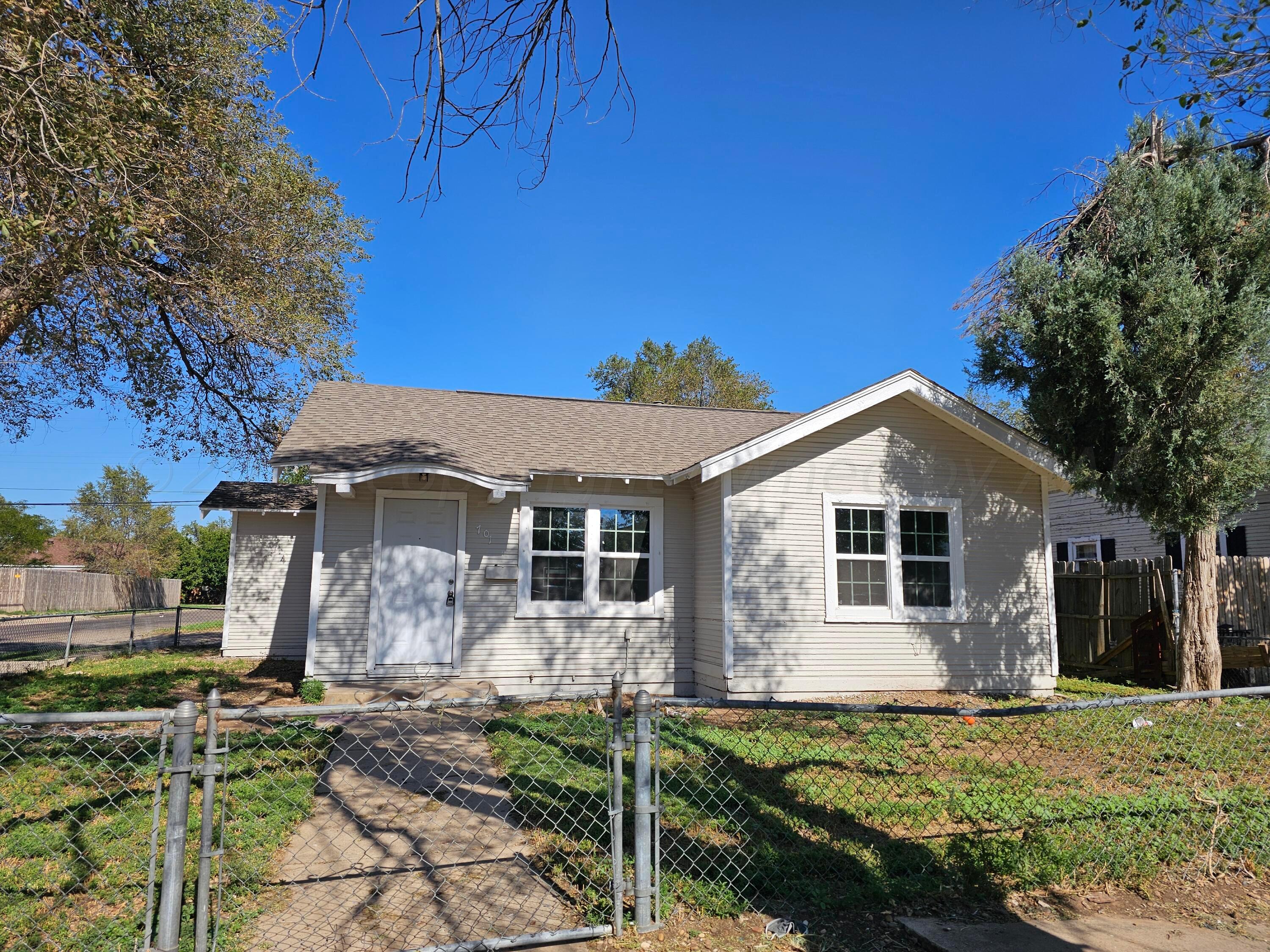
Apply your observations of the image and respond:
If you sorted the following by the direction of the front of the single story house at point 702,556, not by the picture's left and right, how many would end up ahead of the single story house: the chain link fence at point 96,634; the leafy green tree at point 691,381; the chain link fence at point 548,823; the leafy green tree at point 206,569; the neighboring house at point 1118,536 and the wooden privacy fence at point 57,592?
1

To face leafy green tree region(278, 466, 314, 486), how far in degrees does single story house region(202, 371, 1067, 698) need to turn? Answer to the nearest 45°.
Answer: approximately 135° to its right

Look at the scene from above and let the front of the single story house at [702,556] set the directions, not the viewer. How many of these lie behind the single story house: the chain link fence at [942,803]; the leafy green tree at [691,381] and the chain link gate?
1

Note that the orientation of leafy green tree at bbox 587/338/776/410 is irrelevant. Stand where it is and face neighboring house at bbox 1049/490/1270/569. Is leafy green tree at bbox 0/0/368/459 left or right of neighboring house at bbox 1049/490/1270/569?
right

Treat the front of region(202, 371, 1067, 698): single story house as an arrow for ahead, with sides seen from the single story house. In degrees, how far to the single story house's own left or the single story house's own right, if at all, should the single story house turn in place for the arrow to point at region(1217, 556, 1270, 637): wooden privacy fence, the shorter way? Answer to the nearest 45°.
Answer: approximately 90° to the single story house's own left

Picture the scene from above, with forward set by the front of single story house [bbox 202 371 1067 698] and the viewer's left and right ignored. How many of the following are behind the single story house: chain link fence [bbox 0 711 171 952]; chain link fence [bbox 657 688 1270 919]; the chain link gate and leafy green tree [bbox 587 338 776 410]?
1

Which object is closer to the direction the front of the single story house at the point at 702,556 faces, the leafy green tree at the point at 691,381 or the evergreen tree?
the evergreen tree

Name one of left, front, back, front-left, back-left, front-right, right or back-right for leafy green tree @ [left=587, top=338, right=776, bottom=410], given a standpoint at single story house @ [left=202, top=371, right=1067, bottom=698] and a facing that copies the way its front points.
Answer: back

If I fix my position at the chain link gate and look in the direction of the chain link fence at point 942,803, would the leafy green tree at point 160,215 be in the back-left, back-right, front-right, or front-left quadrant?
back-left

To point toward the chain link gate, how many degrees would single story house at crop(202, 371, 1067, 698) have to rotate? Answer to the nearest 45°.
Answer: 0° — it already faces it

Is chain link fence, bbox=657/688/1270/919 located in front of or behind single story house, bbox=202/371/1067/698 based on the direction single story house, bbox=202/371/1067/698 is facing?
in front

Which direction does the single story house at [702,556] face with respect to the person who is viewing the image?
facing the viewer

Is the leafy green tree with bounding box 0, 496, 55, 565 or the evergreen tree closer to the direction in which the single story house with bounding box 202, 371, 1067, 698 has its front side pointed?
the evergreen tree

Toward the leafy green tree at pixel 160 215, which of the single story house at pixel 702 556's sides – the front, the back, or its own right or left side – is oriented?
right

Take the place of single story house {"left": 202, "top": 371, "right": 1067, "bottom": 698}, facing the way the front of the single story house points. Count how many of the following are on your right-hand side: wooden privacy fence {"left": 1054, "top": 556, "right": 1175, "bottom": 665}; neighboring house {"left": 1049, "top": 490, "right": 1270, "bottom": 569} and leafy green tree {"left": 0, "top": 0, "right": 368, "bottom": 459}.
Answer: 1

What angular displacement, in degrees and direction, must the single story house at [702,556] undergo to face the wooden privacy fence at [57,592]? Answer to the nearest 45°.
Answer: approximately 135° to its right

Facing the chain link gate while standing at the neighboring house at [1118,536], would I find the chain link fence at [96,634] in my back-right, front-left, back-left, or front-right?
front-right
